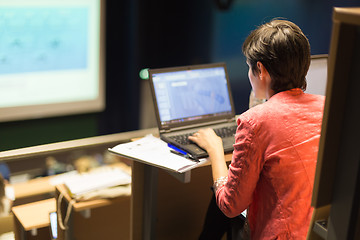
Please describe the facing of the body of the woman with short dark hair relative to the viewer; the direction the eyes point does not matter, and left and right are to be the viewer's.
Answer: facing away from the viewer and to the left of the viewer

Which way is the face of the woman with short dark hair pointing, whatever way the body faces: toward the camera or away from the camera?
away from the camera

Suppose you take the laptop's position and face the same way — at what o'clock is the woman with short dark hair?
The woman with short dark hair is roughly at 1 o'clock from the laptop.

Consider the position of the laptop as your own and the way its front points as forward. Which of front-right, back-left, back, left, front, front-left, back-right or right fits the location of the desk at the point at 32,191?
back-right

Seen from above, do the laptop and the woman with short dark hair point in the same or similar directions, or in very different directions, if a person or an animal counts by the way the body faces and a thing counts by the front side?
very different directions

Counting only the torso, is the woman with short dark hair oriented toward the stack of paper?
yes

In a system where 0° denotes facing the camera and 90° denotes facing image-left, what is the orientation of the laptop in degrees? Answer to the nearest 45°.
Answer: approximately 315°
